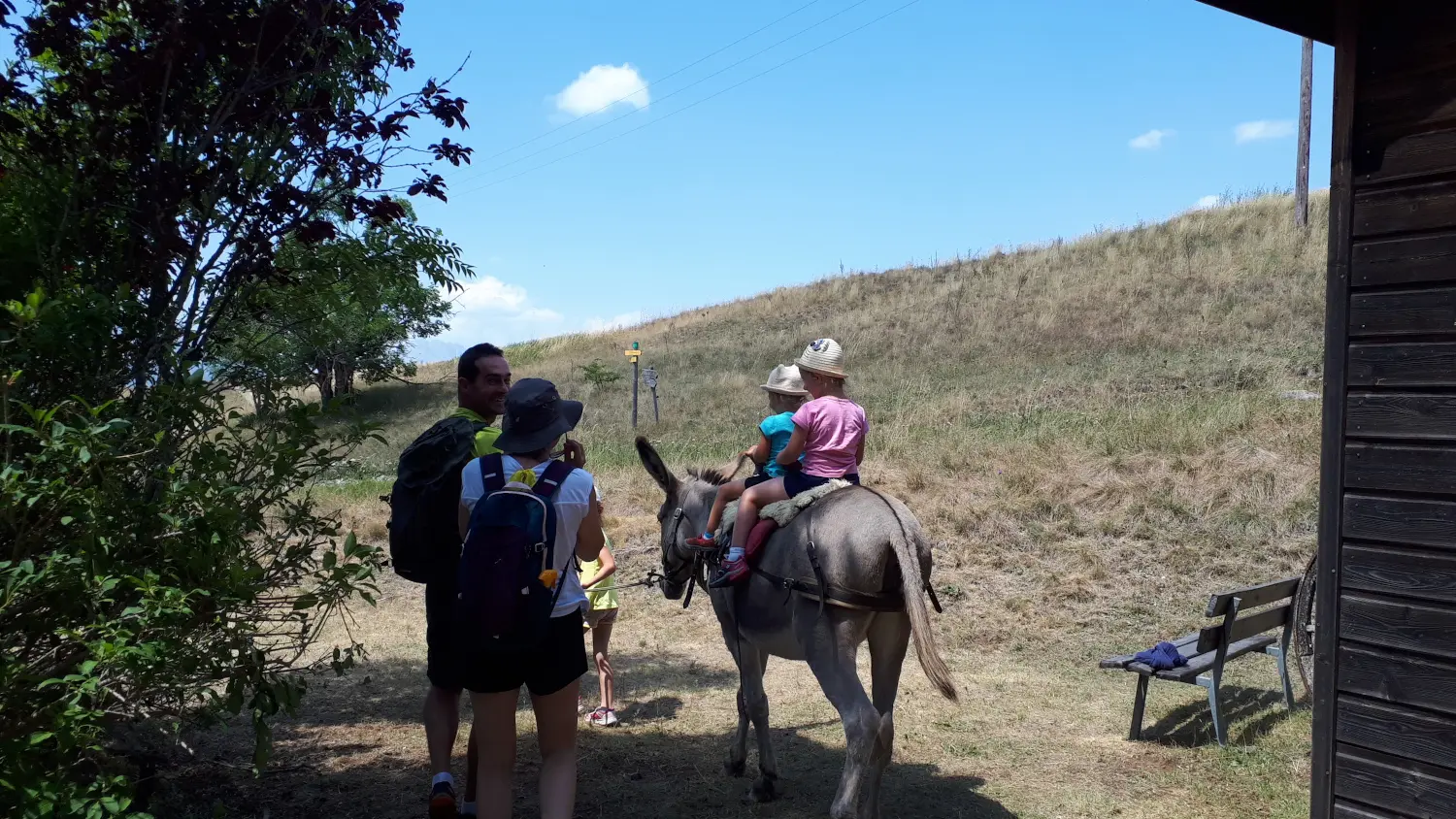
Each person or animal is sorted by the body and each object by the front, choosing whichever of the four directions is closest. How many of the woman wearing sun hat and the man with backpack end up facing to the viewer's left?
0

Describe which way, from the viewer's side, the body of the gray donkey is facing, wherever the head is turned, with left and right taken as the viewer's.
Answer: facing away from the viewer and to the left of the viewer

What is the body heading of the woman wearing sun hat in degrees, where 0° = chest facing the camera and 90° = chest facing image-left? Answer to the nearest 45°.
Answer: approximately 180°

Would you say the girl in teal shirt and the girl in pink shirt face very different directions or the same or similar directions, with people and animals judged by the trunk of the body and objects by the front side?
same or similar directions

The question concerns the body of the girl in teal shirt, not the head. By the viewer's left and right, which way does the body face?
facing away from the viewer and to the left of the viewer

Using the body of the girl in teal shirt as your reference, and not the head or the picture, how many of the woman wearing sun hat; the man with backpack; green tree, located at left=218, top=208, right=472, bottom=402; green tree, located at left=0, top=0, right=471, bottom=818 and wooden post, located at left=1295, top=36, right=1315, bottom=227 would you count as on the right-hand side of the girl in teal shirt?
1

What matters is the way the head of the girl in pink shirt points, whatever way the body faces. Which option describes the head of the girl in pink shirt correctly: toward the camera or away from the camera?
away from the camera

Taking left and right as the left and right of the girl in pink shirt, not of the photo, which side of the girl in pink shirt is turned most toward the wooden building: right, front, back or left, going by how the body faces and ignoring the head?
back

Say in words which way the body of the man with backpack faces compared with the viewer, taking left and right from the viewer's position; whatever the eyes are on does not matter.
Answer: facing away from the viewer and to the right of the viewer

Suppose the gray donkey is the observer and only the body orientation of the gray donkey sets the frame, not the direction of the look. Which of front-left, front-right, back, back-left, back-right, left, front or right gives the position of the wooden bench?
right

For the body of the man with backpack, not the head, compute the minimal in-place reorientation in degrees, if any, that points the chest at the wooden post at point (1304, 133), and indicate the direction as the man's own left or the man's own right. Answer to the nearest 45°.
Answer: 0° — they already face it
